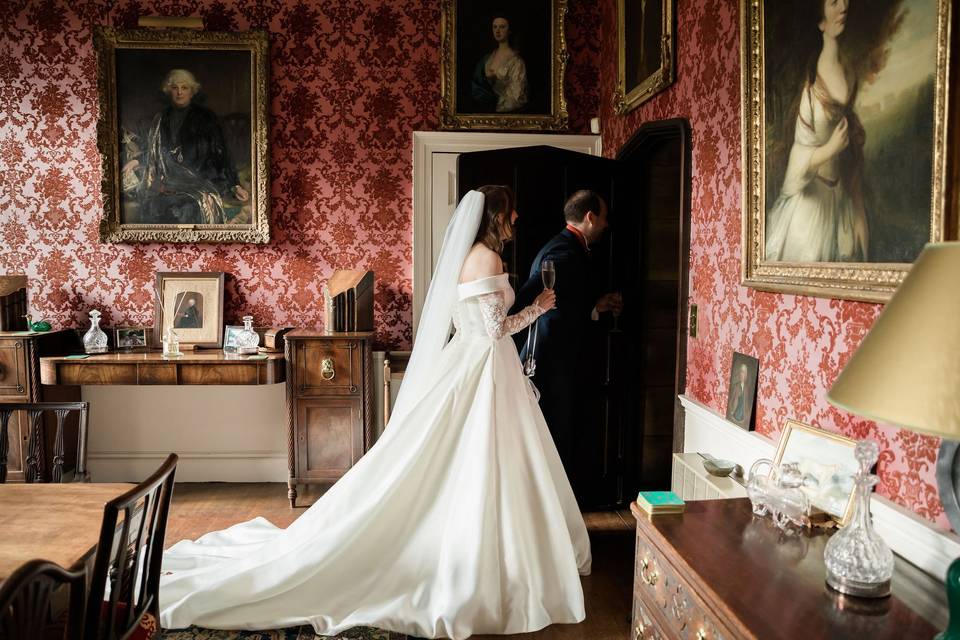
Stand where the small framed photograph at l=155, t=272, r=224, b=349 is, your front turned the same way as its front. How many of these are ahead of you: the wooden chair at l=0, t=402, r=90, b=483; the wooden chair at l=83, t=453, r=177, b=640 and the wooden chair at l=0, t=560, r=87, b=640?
3

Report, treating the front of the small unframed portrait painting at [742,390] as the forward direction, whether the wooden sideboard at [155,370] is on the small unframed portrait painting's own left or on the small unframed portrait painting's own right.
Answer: on the small unframed portrait painting's own right

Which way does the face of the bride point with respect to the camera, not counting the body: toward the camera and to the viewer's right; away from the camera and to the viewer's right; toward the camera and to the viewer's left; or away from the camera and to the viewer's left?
away from the camera and to the viewer's right

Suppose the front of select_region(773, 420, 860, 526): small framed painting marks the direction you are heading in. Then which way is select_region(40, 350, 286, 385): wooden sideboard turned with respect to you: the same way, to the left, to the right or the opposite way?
to the left

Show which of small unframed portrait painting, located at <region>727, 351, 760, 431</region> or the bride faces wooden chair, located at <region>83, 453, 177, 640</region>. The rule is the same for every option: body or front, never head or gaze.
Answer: the small unframed portrait painting

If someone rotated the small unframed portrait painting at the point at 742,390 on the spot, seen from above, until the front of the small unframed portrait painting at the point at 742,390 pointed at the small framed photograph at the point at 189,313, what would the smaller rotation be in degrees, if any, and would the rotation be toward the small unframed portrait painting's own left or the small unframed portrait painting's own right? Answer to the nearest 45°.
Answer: approximately 45° to the small unframed portrait painting's own right

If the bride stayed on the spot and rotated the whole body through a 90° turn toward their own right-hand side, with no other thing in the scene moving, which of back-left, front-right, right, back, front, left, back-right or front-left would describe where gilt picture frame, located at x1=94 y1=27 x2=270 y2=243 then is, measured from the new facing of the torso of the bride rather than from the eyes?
back-right

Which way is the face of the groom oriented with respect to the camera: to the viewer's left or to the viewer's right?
to the viewer's right

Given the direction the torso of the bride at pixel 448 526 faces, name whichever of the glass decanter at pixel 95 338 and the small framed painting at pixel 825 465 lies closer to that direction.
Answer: the small framed painting

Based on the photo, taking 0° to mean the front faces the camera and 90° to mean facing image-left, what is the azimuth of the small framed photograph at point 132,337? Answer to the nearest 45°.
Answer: approximately 0°
